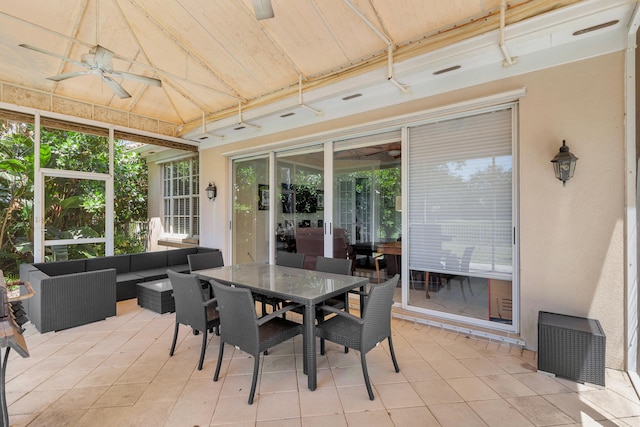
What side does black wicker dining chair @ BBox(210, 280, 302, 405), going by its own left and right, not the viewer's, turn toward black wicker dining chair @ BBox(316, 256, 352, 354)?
front

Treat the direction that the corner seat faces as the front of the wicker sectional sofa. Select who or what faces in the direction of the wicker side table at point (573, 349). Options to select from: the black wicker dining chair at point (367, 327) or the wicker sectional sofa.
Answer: the wicker sectional sofa

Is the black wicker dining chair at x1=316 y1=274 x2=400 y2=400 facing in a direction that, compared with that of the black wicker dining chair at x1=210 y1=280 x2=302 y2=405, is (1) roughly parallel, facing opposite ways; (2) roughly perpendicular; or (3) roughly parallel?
roughly perpendicular

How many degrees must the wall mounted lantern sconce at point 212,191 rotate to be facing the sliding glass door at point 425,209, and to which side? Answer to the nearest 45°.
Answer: approximately 90° to its left

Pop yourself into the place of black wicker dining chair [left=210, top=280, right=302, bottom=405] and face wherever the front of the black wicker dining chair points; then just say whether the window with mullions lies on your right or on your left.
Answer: on your left

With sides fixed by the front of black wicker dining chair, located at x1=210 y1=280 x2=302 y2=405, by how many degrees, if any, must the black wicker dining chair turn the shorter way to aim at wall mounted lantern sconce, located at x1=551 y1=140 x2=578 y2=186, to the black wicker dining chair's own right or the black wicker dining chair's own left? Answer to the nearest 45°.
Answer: approximately 45° to the black wicker dining chair's own right

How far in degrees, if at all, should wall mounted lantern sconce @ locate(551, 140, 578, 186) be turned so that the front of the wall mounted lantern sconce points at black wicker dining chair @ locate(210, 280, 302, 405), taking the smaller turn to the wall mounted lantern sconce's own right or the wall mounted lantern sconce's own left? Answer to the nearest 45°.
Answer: approximately 45° to the wall mounted lantern sconce's own right

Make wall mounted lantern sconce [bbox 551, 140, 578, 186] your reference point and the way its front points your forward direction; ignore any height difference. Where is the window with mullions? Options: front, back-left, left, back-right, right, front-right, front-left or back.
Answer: right

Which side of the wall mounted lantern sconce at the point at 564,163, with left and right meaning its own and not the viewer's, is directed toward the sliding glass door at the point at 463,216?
right

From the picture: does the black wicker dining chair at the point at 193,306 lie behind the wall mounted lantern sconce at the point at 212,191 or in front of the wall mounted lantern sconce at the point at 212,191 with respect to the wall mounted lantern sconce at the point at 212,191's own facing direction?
in front

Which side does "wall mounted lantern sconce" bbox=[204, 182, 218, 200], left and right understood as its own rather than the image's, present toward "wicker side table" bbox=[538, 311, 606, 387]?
left

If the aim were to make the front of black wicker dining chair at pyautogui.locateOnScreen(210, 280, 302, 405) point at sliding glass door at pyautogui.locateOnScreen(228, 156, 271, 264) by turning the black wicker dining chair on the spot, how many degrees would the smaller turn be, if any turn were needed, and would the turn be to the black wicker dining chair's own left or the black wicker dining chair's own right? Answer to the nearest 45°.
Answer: approximately 45° to the black wicker dining chair's own left
